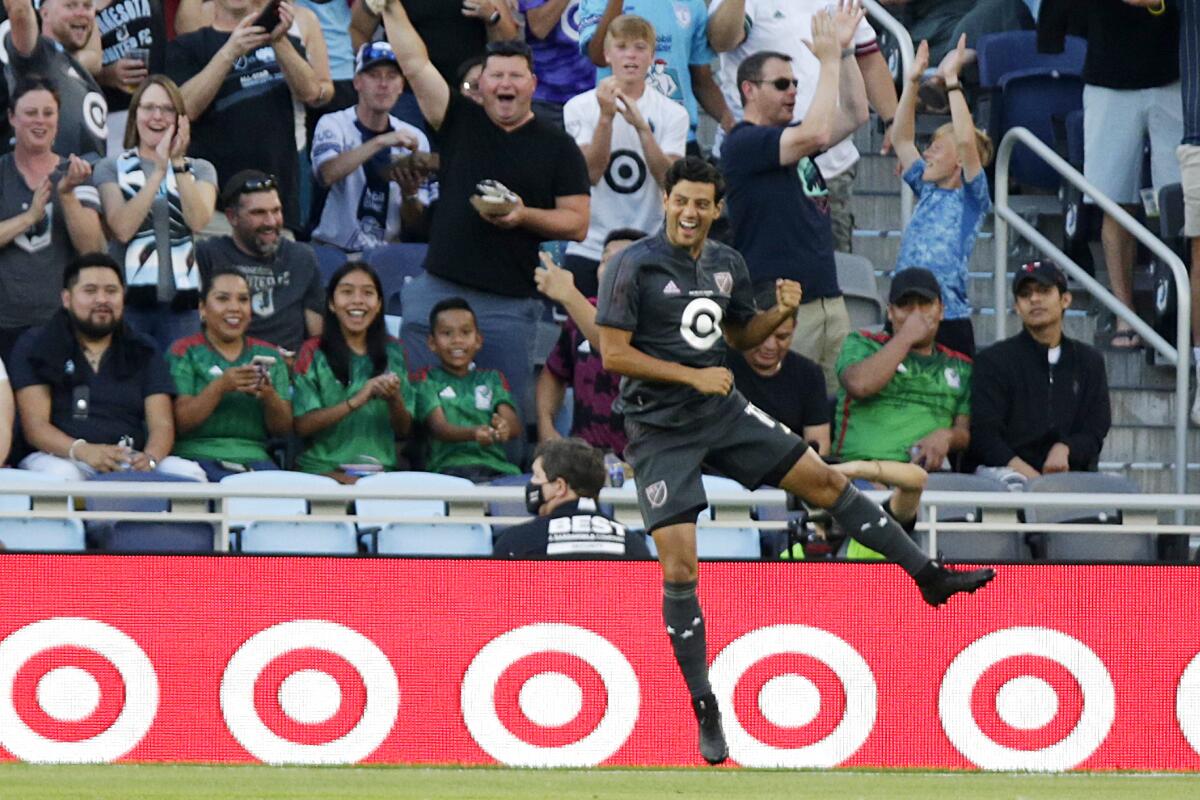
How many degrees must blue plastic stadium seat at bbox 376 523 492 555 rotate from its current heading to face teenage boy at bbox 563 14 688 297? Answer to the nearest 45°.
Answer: approximately 135° to its left

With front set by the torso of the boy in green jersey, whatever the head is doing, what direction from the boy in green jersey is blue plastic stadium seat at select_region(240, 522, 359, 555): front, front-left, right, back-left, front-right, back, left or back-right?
front-right

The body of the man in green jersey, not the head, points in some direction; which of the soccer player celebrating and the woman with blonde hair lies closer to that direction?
the soccer player celebrating

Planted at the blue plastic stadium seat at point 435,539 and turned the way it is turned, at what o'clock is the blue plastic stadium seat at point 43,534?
the blue plastic stadium seat at point 43,534 is roughly at 3 o'clock from the blue plastic stadium seat at point 435,539.

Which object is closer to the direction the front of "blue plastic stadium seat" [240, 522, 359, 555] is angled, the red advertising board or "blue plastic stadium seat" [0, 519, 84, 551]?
the red advertising board

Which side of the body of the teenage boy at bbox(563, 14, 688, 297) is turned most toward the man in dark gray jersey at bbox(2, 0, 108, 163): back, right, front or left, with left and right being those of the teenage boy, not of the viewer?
right

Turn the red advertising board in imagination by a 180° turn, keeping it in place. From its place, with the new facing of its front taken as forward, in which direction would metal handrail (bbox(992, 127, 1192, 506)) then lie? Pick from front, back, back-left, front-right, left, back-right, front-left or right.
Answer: front-right

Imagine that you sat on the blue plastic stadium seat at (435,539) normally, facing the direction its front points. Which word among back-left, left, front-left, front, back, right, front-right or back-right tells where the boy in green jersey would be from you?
back

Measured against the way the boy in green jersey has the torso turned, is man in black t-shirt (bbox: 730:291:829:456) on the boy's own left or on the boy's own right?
on the boy's own left

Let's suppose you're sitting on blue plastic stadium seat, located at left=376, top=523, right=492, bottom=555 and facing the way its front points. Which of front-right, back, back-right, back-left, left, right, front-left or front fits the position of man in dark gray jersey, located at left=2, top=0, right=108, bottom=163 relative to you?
back-right

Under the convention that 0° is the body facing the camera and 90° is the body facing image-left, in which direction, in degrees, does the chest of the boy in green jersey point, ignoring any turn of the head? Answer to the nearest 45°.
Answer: approximately 0°

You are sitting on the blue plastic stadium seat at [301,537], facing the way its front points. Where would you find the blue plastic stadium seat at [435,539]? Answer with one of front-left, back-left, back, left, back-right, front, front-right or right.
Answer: left

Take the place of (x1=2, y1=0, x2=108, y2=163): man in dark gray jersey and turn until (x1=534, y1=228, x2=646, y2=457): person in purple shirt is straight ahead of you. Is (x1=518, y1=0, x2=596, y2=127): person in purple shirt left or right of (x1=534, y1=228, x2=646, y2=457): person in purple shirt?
left
